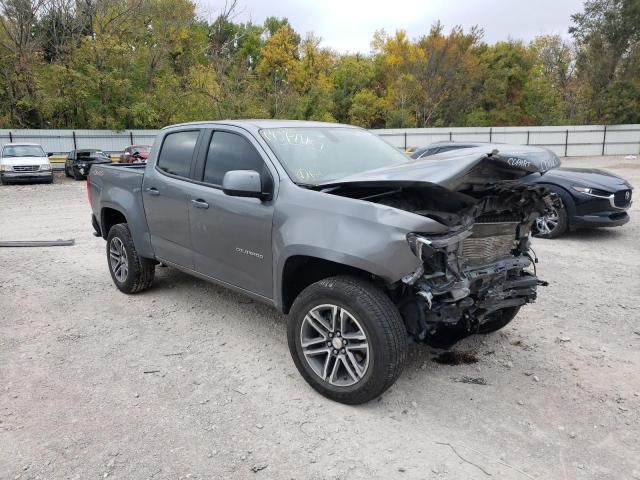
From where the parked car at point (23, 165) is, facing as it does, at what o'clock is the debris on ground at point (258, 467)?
The debris on ground is roughly at 12 o'clock from the parked car.

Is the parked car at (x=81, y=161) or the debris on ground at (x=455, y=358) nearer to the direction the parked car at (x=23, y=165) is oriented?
the debris on ground

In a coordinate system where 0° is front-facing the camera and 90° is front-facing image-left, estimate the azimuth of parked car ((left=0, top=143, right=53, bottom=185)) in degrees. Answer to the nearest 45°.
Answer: approximately 0°

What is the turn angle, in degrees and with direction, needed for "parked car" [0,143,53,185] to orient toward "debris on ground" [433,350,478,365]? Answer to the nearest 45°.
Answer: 0° — it already faces it

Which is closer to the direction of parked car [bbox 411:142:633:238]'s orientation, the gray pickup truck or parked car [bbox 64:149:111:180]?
the gray pickup truck

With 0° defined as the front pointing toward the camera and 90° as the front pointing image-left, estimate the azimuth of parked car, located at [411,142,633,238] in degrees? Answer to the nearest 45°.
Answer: approximately 315°

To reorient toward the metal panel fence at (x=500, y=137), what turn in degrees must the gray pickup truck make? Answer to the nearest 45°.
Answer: approximately 135° to its left

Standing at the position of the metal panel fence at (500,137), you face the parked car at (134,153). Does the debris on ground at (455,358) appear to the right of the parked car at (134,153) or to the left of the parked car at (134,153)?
left
